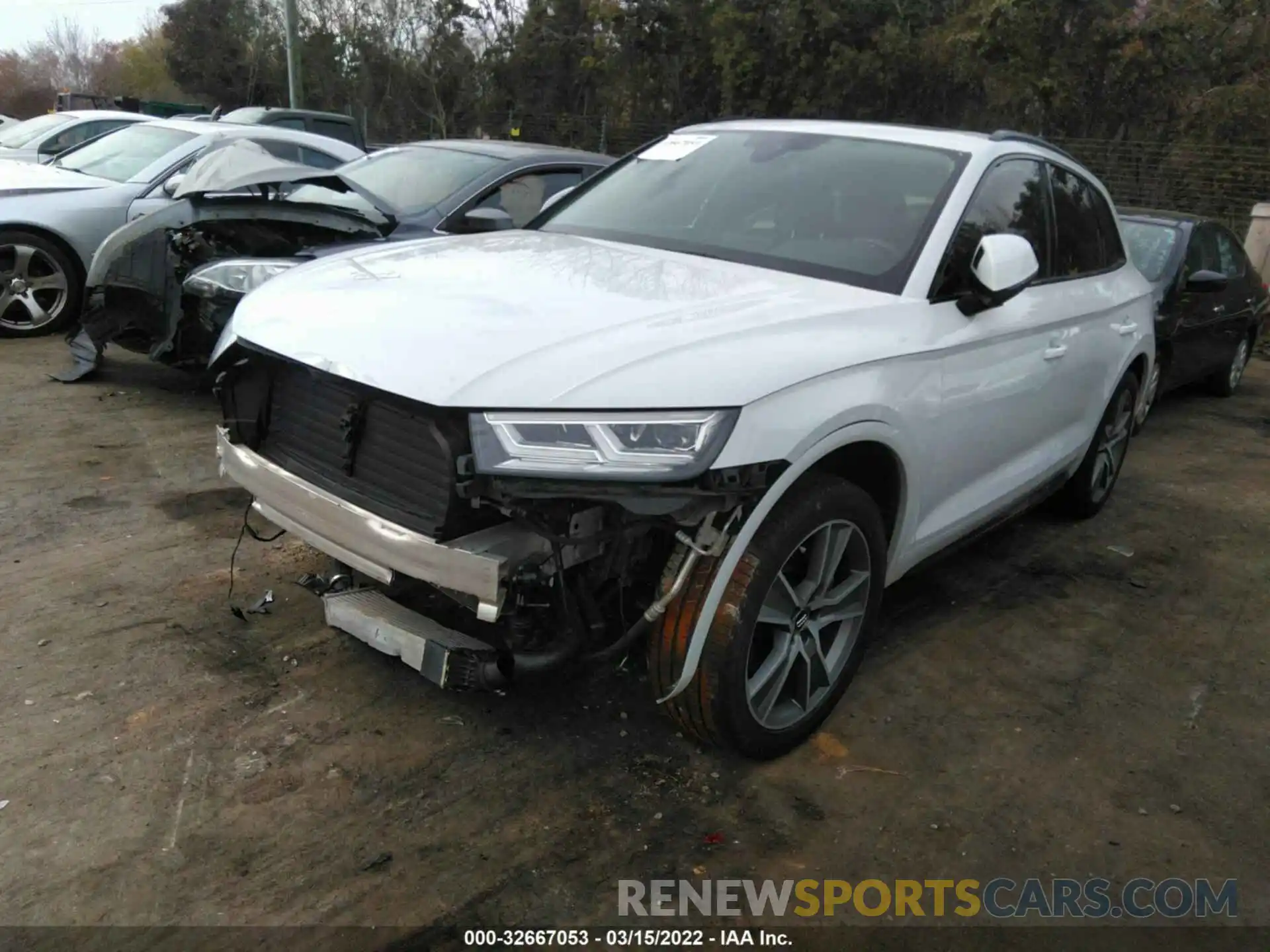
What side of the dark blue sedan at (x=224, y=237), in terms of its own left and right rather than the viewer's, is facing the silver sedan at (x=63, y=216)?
right

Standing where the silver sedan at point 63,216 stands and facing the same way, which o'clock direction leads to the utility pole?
The utility pole is roughly at 5 o'clock from the silver sedan.

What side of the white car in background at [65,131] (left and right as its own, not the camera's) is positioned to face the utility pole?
back

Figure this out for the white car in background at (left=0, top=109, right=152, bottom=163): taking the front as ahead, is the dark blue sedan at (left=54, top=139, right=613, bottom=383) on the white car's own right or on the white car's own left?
on the white car's own left

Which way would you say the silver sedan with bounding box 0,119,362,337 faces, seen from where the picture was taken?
facing the viewer and to the left of the viewer

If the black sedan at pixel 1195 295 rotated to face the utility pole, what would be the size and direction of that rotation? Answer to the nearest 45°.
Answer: approximately 90° to its right

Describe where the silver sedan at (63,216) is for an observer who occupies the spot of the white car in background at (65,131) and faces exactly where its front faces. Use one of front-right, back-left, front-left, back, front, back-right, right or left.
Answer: front-left

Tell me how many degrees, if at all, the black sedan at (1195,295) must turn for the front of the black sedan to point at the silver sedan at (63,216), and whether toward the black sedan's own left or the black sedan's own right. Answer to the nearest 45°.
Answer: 0° — it already faces it

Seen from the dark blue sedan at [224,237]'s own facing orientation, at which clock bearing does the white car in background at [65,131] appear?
The white car in background is roughly at 4 o'clock from the dark blue sedan.

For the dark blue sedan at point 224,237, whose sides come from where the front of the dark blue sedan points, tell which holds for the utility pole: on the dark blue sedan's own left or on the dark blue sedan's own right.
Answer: on the dark blue sedan's own right

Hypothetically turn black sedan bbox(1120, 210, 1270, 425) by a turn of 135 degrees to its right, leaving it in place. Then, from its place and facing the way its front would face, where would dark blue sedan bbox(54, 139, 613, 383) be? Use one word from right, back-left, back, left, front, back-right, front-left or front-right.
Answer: back-left

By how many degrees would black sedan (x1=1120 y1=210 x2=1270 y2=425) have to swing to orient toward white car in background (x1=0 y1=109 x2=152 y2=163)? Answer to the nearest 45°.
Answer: approximately 45° to its right

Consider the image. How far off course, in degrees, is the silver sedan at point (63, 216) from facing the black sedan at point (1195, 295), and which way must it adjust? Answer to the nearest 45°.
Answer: approximately 135° to its left

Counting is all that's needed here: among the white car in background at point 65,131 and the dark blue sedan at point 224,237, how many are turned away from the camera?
0
